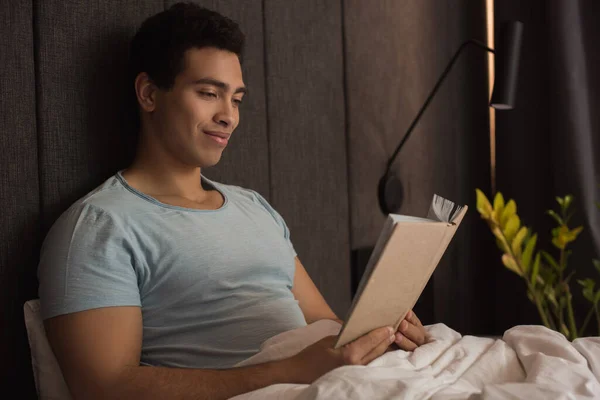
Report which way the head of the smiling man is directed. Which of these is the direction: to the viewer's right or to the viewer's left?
to the viewer's right

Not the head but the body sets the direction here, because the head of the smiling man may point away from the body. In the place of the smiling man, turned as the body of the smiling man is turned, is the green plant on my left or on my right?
on my left

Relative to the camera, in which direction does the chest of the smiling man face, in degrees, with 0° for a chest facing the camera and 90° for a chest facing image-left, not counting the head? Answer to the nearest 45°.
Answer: approximately 315°
